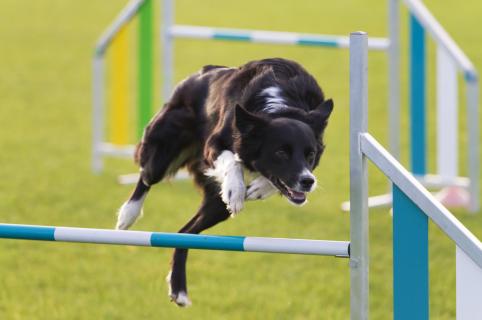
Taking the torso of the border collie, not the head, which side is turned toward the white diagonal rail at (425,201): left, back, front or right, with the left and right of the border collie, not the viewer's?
front

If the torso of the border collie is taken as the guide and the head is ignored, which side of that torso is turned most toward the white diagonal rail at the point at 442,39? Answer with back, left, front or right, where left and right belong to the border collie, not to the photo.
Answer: left

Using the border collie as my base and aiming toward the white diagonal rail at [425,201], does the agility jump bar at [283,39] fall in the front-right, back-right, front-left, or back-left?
back-left

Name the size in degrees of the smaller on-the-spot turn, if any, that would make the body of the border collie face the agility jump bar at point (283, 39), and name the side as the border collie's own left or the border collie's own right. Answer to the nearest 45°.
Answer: approximately 135° to the border collie's own left

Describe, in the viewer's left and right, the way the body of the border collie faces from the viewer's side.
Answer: facing the viewer and to the right of the viewer

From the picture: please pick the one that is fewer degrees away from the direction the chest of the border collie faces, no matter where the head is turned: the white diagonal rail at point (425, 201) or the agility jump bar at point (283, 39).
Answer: the white diagonal rail
